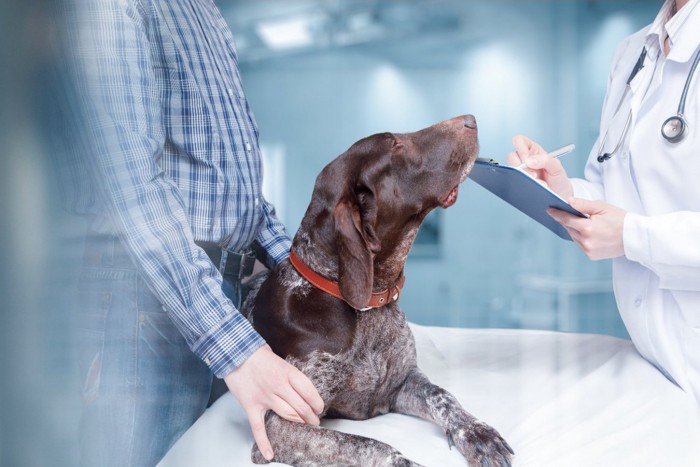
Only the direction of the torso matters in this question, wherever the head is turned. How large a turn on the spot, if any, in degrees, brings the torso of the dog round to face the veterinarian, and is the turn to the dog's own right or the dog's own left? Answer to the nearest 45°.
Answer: approximately 45° to the dog's own left

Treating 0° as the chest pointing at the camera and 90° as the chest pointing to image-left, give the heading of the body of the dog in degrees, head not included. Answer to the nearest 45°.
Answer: approximately 315°

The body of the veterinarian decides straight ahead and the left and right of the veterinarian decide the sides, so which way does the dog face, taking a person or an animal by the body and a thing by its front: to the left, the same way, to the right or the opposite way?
to the left
